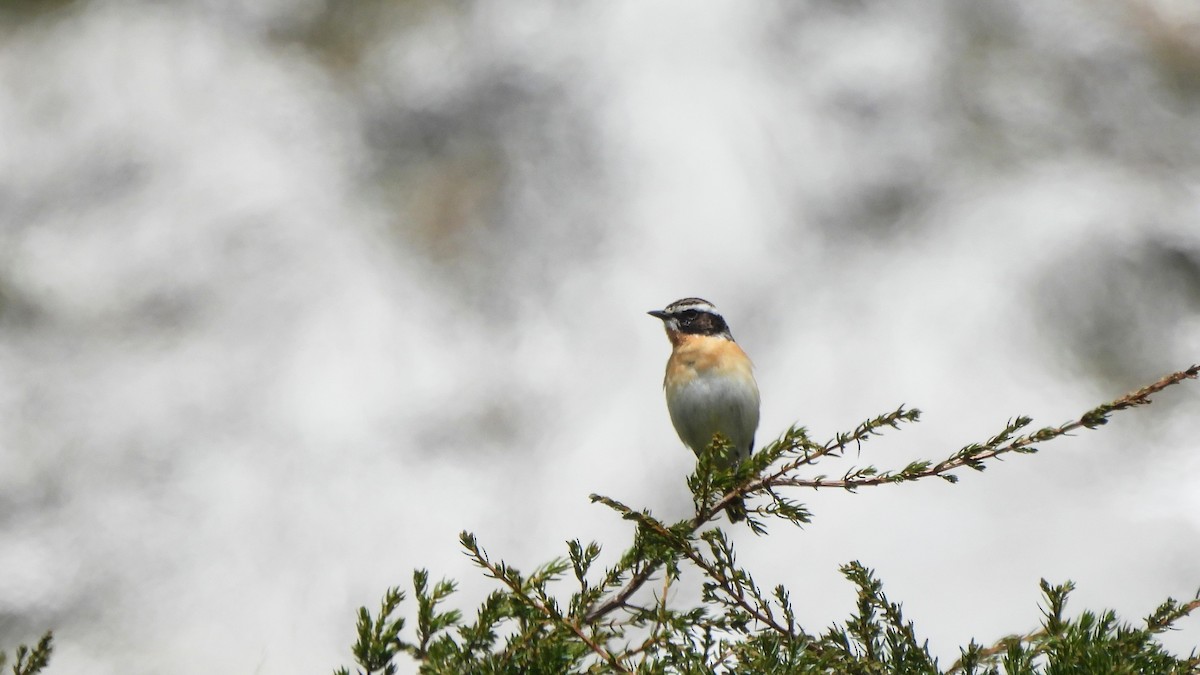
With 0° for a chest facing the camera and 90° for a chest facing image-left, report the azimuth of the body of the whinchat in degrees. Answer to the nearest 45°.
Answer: approximately 45°
